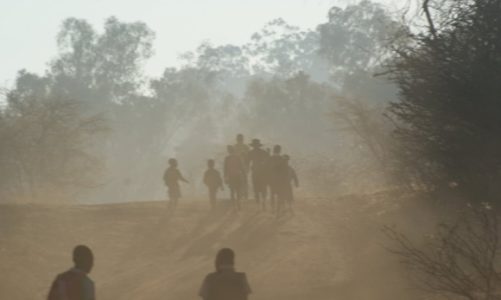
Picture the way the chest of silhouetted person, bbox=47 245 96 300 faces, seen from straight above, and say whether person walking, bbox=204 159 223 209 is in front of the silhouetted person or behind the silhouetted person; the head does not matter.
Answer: in front

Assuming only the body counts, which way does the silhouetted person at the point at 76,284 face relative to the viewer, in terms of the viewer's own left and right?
facing away from the viewer and to the right of the viewer

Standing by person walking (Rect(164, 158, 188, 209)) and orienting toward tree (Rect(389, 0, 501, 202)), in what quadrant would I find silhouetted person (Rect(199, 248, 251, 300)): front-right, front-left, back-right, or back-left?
front-right

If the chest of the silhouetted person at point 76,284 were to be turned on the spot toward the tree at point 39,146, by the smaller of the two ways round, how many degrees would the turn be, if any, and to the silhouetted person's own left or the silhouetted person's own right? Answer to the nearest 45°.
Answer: approximately 45° to the silhouetted person's own left

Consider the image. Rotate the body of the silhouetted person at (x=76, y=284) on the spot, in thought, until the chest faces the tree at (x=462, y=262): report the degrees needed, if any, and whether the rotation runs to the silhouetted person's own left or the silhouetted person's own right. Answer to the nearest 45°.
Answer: approximately 45° to the silhouetted person's own right

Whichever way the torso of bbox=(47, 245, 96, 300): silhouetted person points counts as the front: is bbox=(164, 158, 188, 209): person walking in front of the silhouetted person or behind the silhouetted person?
in front
